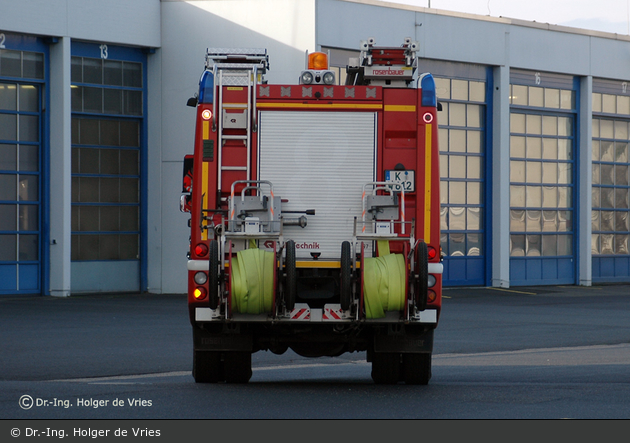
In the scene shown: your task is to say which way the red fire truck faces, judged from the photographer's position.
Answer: facing away from the viewer
